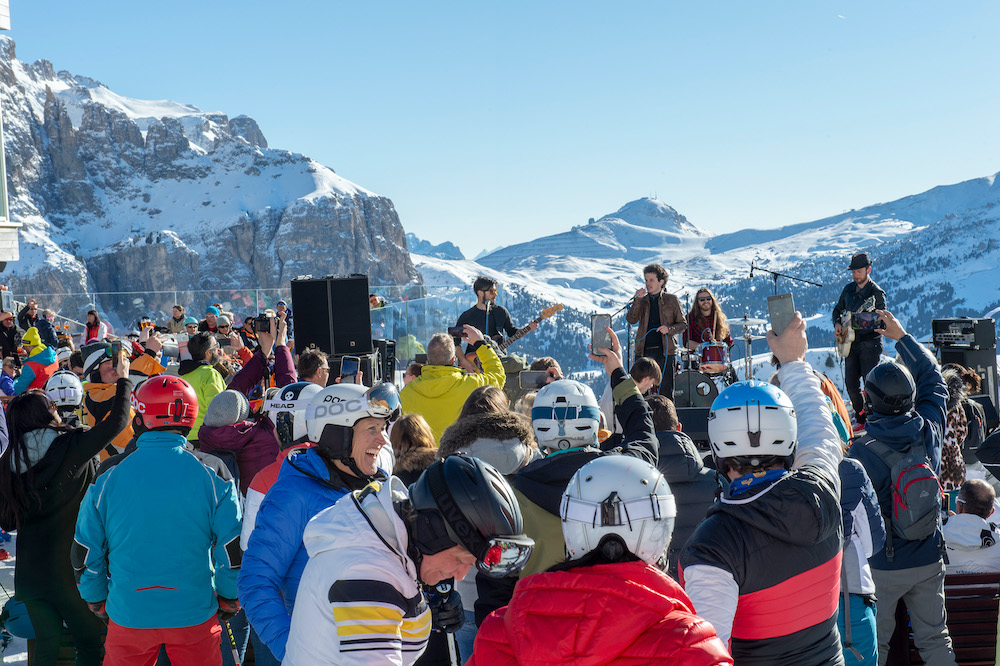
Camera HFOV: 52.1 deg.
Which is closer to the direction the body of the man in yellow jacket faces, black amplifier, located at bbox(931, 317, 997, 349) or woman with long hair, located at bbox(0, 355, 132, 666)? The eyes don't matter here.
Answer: the black amplifier

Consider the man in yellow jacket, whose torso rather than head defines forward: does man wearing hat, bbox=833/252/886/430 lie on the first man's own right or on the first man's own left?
on the first man's own right

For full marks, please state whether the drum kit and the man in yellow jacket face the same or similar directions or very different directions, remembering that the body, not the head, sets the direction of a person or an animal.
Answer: very different directions

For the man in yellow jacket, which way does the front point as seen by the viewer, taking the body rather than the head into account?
away from the camera

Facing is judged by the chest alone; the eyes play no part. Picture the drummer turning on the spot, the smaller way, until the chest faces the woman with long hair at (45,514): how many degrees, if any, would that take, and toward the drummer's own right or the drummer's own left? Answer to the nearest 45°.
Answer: approximately 45° to the drummer's own right

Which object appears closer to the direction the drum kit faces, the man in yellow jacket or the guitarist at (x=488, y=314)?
the man in yellow jacket

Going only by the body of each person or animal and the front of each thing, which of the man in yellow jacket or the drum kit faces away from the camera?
the man in yellow jacket

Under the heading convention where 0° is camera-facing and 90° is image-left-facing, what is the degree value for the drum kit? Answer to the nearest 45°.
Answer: approximately 0°

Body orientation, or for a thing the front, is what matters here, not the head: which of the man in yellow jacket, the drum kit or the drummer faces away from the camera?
the man in yellow jacket

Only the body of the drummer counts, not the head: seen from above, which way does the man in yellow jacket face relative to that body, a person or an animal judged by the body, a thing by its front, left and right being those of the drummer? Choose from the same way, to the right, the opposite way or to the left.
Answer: the opposite way

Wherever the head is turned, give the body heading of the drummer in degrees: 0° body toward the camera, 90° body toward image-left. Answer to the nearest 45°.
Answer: approximately 0°

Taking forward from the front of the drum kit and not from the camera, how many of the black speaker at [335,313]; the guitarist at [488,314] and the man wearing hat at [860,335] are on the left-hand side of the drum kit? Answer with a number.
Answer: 1
